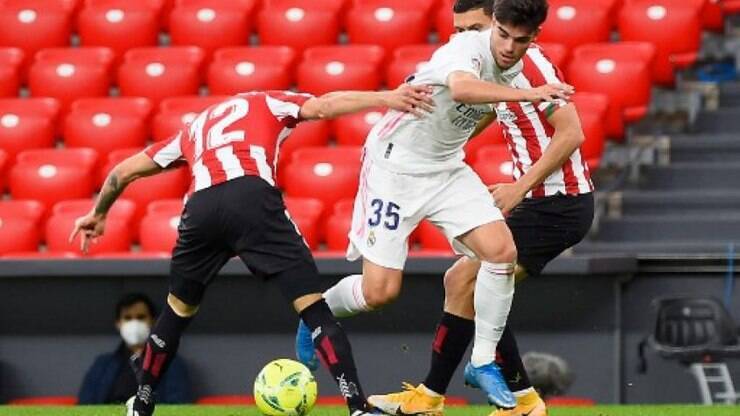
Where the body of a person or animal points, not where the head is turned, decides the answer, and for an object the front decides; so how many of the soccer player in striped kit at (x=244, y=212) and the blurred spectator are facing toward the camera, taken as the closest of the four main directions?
1

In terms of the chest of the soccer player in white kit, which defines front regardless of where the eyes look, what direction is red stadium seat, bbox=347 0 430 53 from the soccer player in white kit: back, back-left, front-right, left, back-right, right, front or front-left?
back-left

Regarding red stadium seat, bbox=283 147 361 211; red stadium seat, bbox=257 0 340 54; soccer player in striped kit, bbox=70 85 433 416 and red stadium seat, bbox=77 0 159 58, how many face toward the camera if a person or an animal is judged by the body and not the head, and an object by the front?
3

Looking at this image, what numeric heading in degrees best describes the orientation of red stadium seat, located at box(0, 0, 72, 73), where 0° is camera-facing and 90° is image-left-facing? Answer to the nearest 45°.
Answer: approximately 0°

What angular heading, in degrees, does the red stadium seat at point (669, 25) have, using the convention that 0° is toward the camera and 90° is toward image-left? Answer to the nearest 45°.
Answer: approximately 0°
